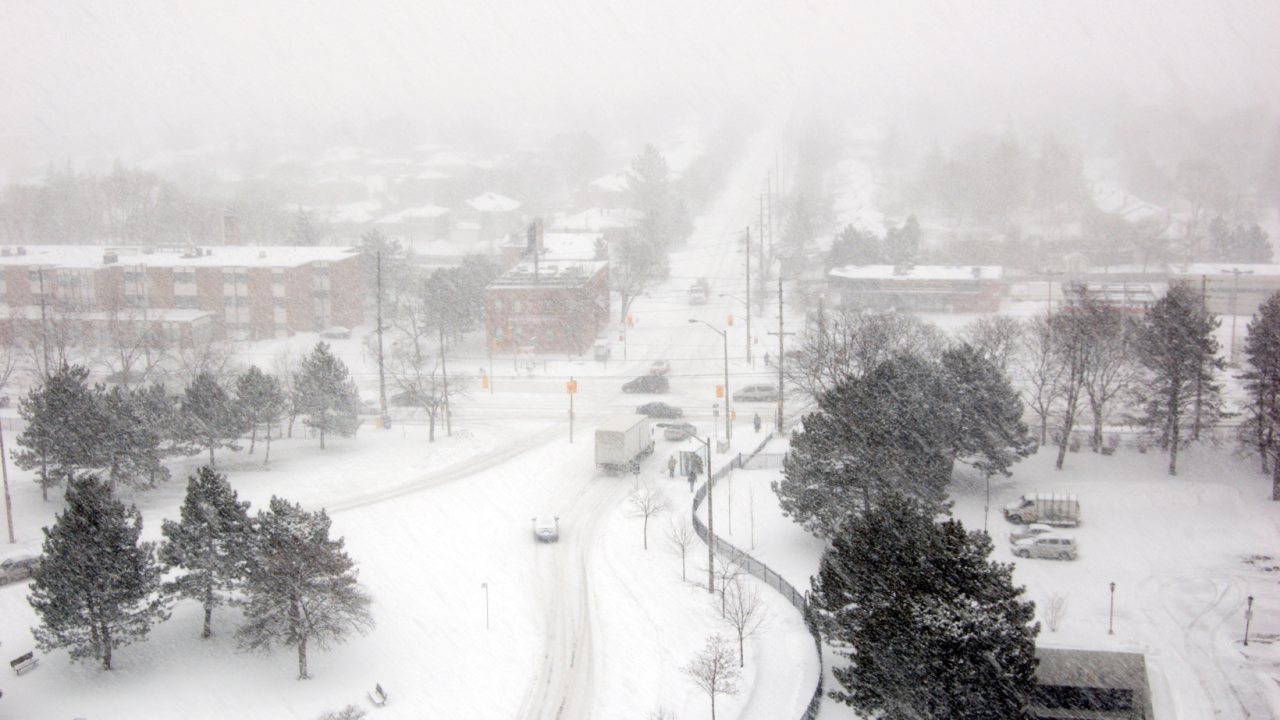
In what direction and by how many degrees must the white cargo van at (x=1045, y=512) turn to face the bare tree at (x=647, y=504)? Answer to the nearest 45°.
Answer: approximately 45° to its left

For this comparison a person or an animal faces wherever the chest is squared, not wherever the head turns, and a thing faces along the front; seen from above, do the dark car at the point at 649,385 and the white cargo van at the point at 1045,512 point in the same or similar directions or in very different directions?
same or similar directions

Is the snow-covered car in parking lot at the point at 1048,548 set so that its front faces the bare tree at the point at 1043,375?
no

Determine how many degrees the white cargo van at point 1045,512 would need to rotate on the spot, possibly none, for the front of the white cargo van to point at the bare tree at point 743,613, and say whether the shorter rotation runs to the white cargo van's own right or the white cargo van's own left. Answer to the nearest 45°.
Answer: approximately 45° to the white cargo van's own left

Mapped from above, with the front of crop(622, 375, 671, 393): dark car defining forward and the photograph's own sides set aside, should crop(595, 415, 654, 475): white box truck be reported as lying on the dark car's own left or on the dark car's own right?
on the dark car's own left

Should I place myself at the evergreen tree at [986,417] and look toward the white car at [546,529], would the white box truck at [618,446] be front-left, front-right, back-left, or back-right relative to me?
front-right

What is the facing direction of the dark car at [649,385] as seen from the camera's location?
facing to the left of the viewer

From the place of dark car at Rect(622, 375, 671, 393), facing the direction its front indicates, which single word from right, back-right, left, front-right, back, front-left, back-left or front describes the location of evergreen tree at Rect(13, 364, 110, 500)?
front-left

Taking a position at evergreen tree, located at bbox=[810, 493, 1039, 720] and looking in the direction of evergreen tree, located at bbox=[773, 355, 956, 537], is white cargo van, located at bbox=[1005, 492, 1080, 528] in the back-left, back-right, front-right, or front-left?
front-right

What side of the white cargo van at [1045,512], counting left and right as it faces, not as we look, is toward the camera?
left

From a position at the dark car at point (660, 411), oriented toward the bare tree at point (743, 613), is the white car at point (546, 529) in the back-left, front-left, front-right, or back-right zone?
front-right

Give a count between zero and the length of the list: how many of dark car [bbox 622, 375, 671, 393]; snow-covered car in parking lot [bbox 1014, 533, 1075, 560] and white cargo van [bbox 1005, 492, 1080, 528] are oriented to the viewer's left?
3

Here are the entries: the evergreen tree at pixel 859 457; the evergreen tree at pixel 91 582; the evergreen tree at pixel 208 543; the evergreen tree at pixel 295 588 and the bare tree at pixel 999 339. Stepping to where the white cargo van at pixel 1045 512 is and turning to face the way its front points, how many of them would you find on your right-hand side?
1

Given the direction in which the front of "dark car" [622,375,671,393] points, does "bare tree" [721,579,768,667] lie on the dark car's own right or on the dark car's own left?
on the dark car's own left

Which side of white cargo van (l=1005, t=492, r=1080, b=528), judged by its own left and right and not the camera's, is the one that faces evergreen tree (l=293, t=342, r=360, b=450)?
front

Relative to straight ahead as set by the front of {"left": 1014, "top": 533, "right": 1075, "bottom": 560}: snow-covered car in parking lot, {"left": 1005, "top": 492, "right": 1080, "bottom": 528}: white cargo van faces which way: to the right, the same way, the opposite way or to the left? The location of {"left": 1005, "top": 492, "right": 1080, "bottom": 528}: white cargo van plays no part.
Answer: the same way

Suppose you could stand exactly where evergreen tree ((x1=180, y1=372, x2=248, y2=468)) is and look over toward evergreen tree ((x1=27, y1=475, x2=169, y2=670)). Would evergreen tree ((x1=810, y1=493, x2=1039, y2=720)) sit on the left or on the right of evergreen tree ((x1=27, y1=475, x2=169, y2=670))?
left

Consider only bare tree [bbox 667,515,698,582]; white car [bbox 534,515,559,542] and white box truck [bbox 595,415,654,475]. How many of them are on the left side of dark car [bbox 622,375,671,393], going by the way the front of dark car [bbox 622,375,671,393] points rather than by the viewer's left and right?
3

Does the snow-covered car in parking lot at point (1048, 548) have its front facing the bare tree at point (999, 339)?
no

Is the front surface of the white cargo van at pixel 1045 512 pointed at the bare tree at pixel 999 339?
no

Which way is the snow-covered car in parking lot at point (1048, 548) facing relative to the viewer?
to the viewer's left

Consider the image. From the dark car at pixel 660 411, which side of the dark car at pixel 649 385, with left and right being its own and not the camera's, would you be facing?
left
